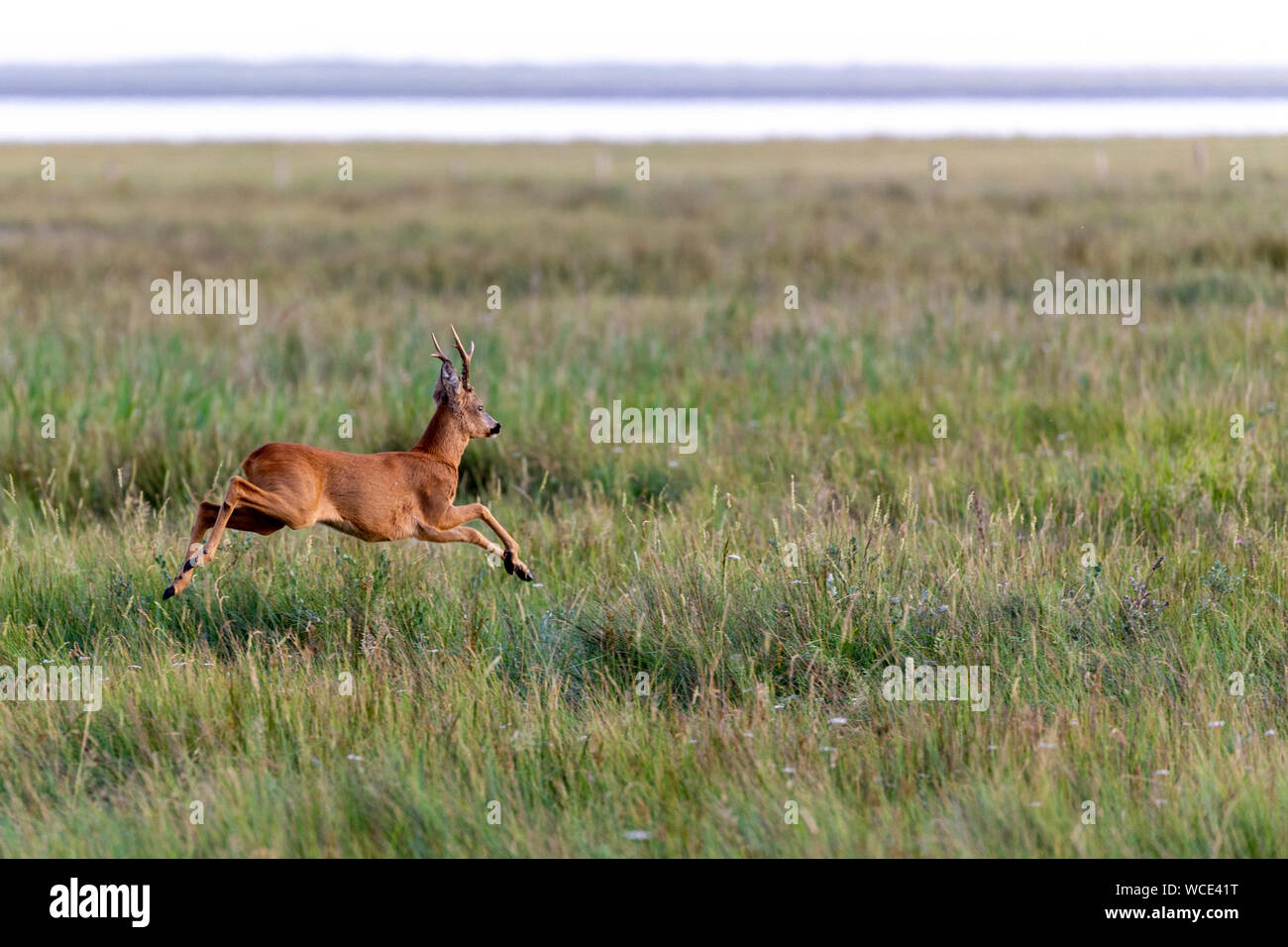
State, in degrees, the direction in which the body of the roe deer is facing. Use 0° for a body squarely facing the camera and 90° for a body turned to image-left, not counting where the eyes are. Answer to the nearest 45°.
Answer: approximately 270°
